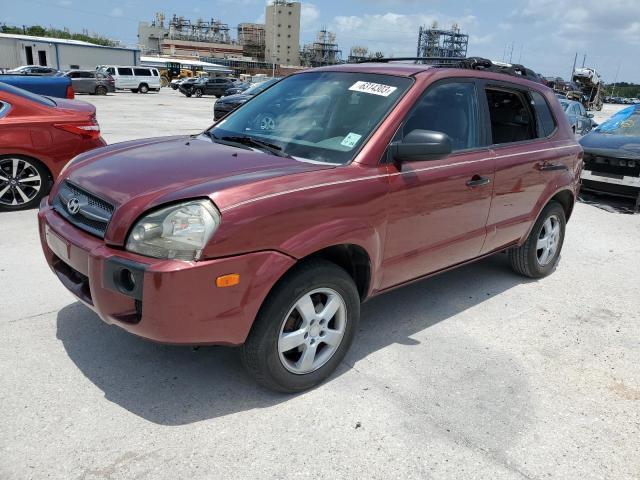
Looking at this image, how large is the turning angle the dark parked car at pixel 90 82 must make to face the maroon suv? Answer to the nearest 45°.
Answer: approximately 90° to its left

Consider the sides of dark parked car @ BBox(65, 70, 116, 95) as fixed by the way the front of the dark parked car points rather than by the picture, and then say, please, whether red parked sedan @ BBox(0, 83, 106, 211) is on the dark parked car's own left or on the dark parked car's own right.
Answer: on the dark parked car's own left

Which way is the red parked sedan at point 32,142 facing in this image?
to the viewer's left

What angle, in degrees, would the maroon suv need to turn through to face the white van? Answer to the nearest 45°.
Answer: approximately 135° to its right

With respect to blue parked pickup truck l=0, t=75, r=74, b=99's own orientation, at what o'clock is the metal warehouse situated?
The metal warehouse is roughly at 3 o'clock from the blue parked pickup truck.

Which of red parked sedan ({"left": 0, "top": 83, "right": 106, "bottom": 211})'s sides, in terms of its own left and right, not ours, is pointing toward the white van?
right

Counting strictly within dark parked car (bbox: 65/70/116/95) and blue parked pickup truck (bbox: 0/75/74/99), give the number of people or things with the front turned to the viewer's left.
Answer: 2

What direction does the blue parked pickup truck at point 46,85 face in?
to the viewer's left

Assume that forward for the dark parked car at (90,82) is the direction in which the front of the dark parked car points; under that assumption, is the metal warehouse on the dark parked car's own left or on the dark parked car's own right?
on the dark parked car's own right

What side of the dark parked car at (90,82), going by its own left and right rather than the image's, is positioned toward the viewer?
left

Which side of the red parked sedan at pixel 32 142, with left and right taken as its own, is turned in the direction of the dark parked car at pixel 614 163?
back

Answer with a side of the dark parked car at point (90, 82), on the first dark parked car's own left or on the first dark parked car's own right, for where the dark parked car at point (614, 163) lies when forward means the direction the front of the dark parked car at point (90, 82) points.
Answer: on the first dark parked car's own left

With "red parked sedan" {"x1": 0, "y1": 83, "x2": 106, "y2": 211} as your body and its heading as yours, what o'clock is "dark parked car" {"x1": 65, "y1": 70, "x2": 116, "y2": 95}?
The dark parked car is roughly at 3 o'clock from the red parked sedan.

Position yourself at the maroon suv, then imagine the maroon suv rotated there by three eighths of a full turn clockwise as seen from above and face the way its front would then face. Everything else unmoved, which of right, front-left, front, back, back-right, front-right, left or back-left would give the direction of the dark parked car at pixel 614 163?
front-right

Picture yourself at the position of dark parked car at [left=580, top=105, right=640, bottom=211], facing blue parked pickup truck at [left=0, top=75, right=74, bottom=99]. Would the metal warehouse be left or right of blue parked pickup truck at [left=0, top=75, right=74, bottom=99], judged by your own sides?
right
